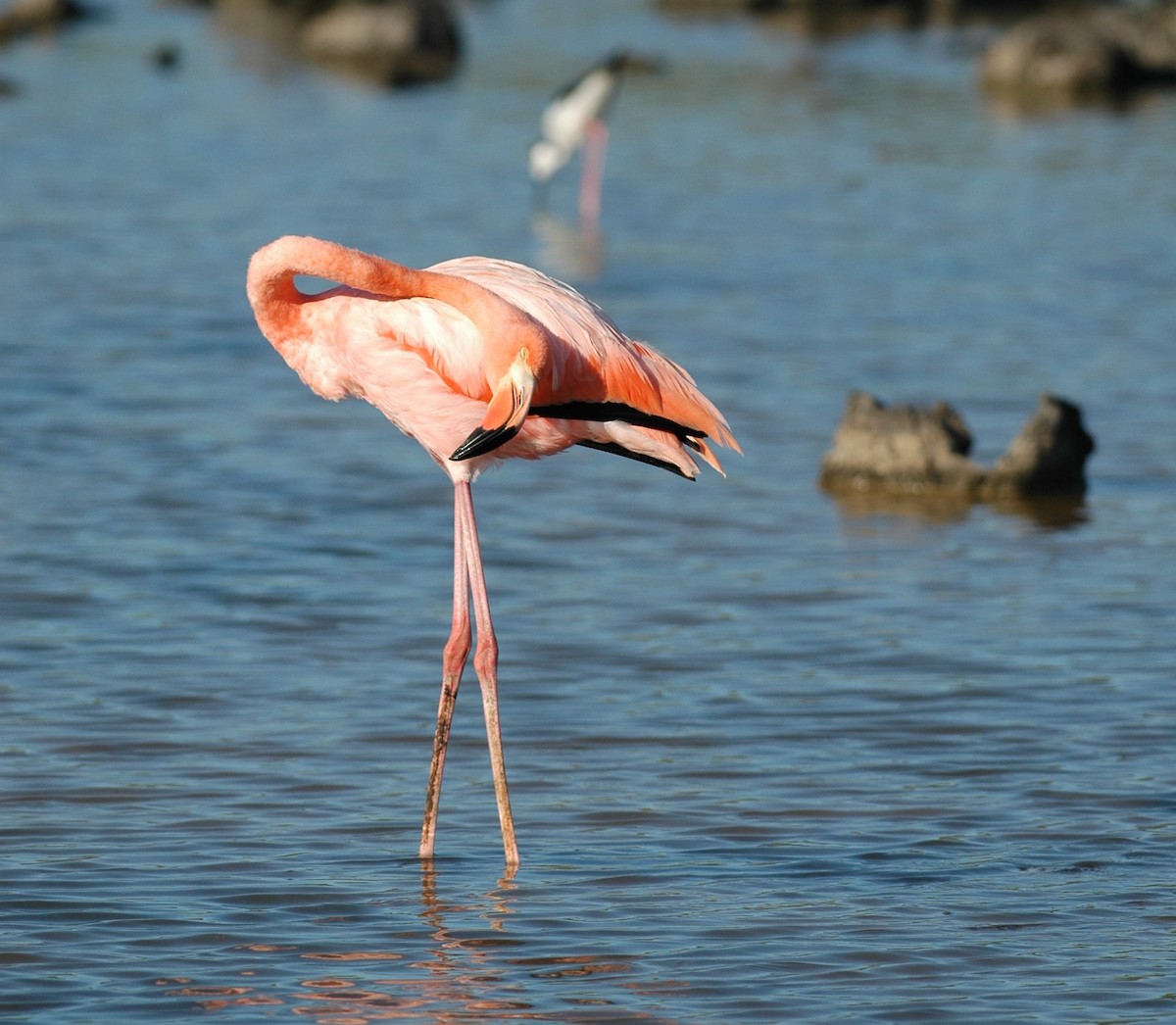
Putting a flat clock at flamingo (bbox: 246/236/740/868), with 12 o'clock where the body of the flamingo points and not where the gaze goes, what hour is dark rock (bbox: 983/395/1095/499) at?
The dark rock is roughly at 4 o'clock from the flamingo.

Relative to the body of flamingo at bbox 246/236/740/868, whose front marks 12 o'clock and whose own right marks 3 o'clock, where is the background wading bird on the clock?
The background wading bird is roughly at 3 o'clock from the flamingo.

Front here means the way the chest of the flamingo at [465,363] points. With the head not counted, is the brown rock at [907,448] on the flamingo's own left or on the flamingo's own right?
on the flamingo's own right

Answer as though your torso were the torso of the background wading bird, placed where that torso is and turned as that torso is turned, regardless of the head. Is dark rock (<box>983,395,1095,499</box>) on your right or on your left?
on your left

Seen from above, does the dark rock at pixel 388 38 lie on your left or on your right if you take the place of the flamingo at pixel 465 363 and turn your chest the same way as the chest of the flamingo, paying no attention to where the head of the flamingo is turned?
on your right

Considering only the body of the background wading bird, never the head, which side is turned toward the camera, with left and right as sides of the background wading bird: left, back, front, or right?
left

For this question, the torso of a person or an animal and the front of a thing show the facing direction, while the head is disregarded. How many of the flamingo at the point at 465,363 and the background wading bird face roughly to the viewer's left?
2

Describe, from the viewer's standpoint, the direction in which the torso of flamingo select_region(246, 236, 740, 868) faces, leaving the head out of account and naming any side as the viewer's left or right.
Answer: facing to the left of the viewer
